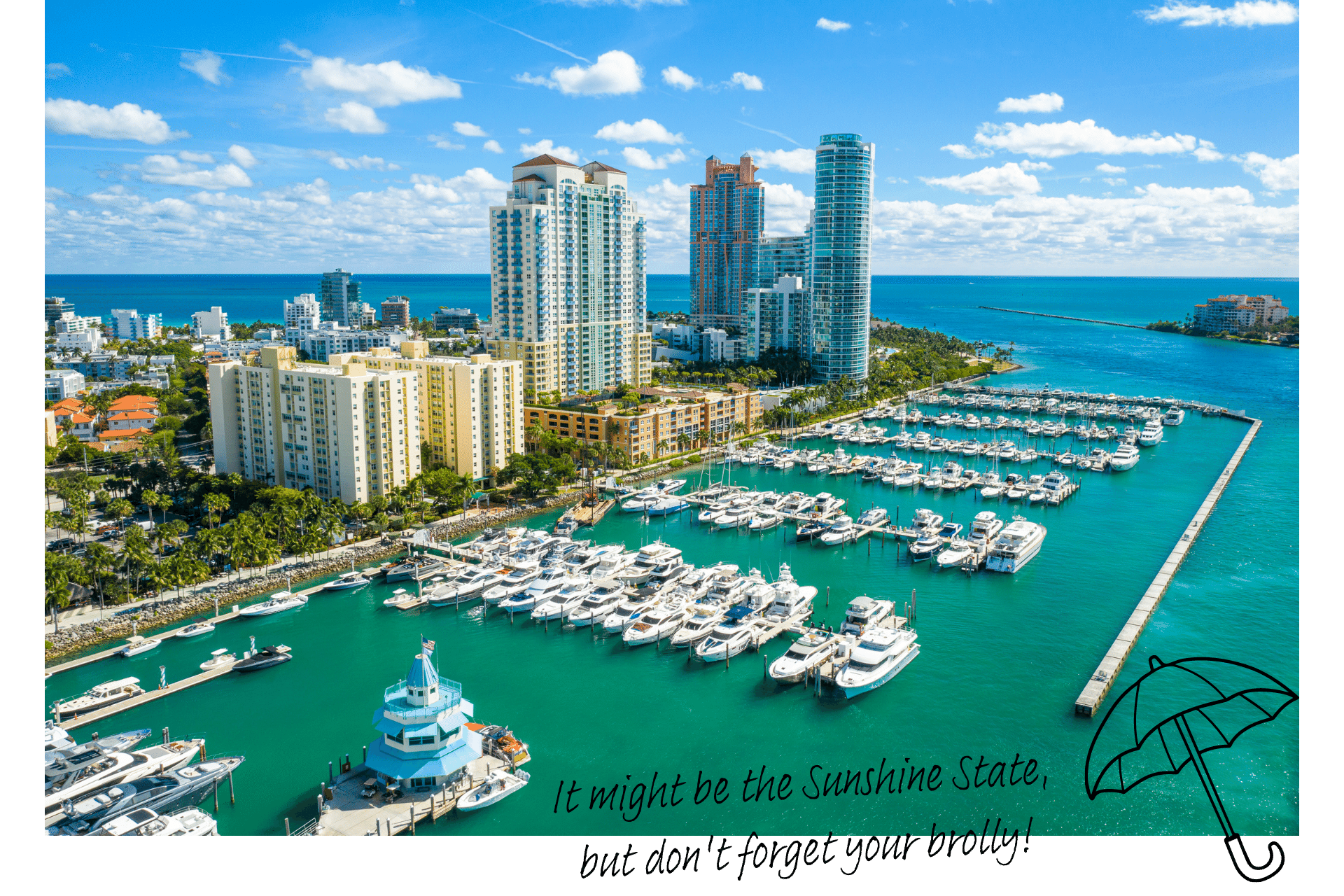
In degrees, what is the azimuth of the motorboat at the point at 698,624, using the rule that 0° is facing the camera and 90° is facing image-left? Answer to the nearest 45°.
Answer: approximately 45°

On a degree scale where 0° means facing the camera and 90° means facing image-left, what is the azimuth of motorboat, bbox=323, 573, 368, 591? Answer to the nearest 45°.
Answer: approximately 45°

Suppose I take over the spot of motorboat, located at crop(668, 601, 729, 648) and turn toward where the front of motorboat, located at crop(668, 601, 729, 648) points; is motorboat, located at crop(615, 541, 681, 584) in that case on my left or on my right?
on my right

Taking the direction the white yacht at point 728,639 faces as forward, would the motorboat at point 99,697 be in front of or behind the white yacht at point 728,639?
in front

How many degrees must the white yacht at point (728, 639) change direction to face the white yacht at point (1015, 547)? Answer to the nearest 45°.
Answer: approximately 180°
